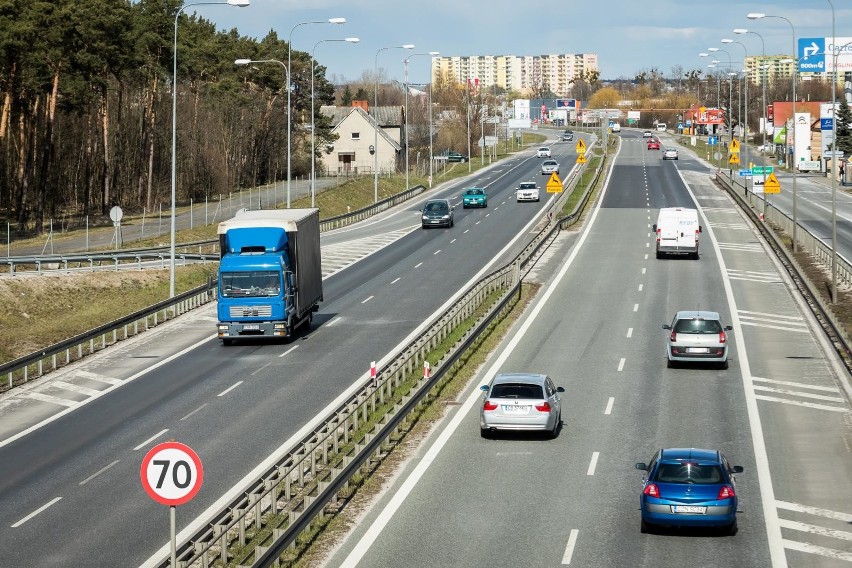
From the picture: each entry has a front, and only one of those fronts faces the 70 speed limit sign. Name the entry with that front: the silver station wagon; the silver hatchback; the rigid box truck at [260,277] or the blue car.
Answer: the rigid box truck

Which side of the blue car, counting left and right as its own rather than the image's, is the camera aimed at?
back

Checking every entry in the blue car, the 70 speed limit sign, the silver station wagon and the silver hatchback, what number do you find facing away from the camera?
3

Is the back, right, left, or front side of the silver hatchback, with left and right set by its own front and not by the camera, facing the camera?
back

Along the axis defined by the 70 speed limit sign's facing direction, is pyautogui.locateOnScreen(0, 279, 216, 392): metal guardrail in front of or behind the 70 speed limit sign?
behind

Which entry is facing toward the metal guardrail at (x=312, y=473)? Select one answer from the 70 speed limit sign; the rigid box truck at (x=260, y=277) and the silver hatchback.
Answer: the rigid box truck

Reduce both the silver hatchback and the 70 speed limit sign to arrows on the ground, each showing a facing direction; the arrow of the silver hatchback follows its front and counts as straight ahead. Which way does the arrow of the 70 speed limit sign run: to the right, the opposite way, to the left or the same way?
the opposite way

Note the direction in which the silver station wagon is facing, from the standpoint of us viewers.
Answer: facing away from the viewer

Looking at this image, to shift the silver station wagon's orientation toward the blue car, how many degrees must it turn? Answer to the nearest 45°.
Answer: approximately 180°

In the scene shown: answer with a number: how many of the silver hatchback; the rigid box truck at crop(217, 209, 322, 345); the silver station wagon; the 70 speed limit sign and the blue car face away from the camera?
3

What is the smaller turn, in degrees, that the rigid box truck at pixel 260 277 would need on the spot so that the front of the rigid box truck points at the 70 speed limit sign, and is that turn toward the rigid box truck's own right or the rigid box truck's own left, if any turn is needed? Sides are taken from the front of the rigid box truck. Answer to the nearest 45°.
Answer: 0° — it already faces it

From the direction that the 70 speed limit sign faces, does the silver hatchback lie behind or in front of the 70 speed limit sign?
behind
